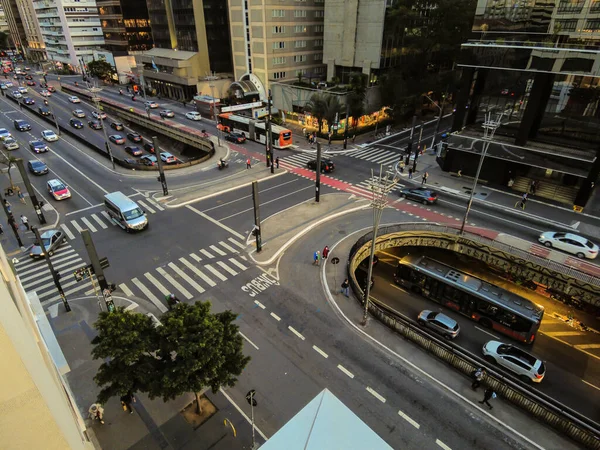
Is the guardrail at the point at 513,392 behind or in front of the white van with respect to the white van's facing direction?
in front

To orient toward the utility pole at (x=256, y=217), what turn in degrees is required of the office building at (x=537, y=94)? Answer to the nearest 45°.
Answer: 0° — it already faces it

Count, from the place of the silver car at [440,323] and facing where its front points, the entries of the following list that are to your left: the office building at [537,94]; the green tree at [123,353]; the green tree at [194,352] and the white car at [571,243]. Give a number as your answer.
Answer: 2

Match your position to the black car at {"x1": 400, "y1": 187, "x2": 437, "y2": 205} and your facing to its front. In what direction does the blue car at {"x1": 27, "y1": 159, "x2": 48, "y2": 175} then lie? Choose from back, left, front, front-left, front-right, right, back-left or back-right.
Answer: front-left

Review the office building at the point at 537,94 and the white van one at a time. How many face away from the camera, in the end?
0

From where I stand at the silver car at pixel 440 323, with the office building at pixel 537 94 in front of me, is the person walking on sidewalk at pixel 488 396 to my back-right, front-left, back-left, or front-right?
back-right

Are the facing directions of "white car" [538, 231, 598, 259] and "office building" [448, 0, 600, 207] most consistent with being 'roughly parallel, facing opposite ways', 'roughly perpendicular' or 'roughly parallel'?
roughly perpendicular

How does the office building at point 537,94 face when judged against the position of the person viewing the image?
facing the viewer and to the left of the viewer
